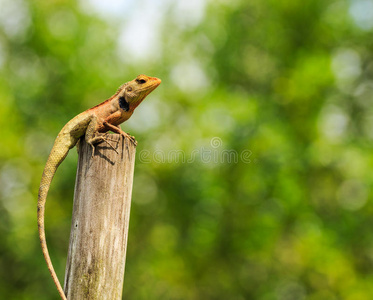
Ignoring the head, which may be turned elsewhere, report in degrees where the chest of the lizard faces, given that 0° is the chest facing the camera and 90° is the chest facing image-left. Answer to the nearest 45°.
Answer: approximately 270°
